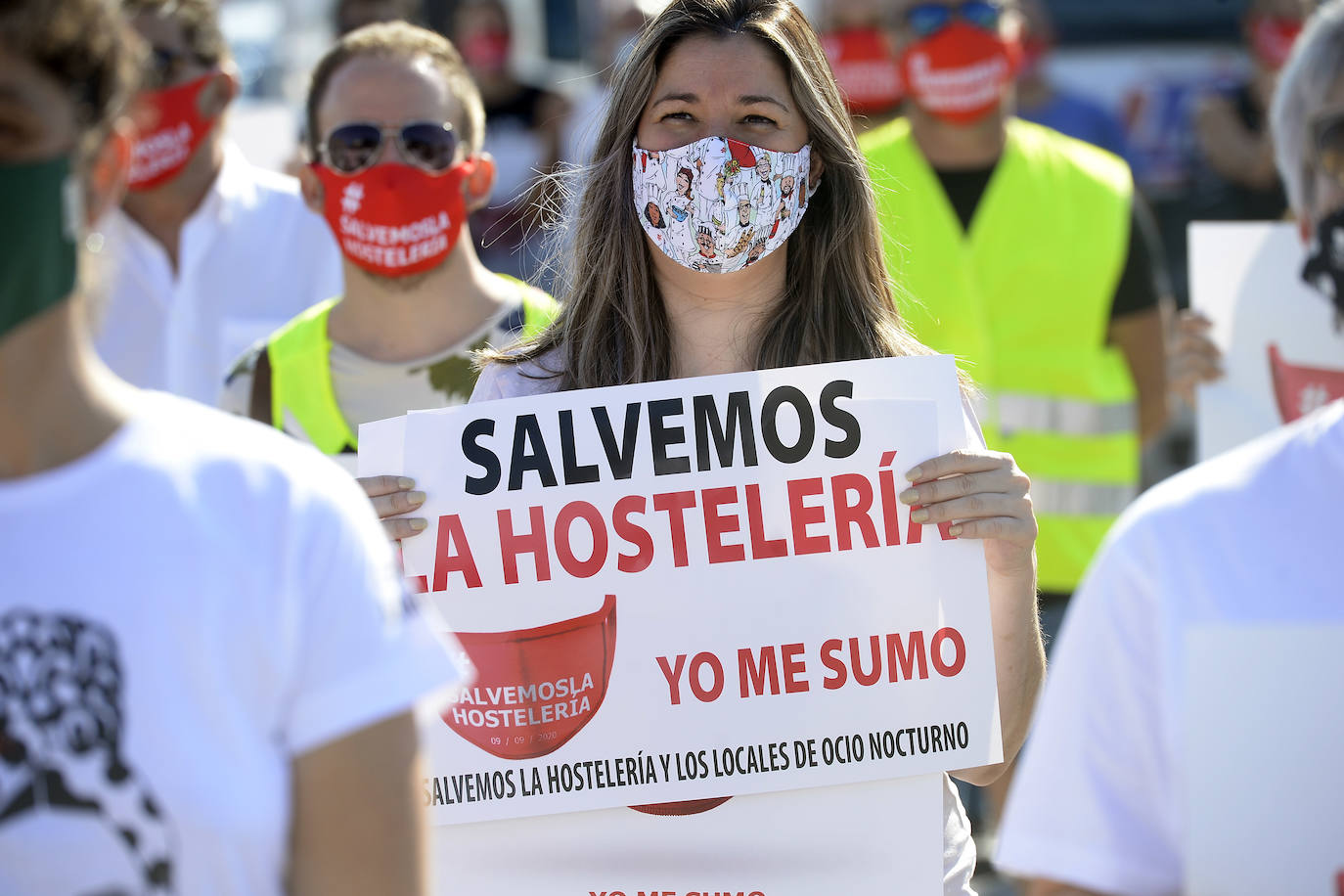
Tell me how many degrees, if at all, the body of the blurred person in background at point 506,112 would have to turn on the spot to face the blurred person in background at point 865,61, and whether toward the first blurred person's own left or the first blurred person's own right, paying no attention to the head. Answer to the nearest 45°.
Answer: approximately 45° to the first blurred person's own left

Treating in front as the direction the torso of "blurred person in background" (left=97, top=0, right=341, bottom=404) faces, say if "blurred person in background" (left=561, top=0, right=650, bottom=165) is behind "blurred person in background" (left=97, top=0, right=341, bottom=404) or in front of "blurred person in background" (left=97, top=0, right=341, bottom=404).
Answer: behind

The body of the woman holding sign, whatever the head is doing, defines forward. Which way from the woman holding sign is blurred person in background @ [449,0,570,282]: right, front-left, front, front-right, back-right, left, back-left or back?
back

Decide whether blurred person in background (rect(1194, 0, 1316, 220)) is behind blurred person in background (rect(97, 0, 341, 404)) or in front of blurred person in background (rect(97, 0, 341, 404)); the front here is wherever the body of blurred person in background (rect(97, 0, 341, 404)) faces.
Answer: behind

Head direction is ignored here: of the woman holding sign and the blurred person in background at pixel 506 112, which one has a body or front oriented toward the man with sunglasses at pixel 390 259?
the blurred person in background

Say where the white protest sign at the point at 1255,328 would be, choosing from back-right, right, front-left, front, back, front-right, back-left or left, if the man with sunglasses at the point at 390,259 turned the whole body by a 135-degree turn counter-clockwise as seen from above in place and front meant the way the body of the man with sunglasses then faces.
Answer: front-right

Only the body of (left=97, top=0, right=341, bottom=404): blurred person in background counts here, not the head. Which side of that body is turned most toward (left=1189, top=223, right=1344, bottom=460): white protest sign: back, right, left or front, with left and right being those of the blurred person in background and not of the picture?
left
